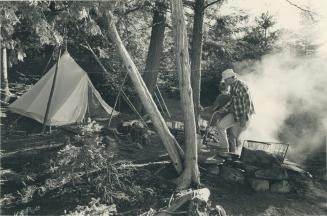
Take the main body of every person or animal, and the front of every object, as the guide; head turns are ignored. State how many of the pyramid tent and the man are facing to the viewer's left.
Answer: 1

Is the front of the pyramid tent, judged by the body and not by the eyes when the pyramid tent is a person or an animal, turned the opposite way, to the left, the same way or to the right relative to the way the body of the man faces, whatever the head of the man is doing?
the opposite way

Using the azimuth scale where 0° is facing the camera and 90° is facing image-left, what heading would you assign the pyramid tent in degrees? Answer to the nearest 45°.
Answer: approximately 315°

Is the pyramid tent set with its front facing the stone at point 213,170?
yes

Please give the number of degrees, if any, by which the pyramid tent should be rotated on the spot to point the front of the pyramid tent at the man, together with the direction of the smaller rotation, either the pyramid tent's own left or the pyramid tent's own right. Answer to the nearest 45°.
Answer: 0° — it already faces them

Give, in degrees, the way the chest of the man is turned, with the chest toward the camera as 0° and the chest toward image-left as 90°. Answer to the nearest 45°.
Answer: approximately 90°

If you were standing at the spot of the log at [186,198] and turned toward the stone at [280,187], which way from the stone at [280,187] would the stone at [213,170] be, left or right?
left
